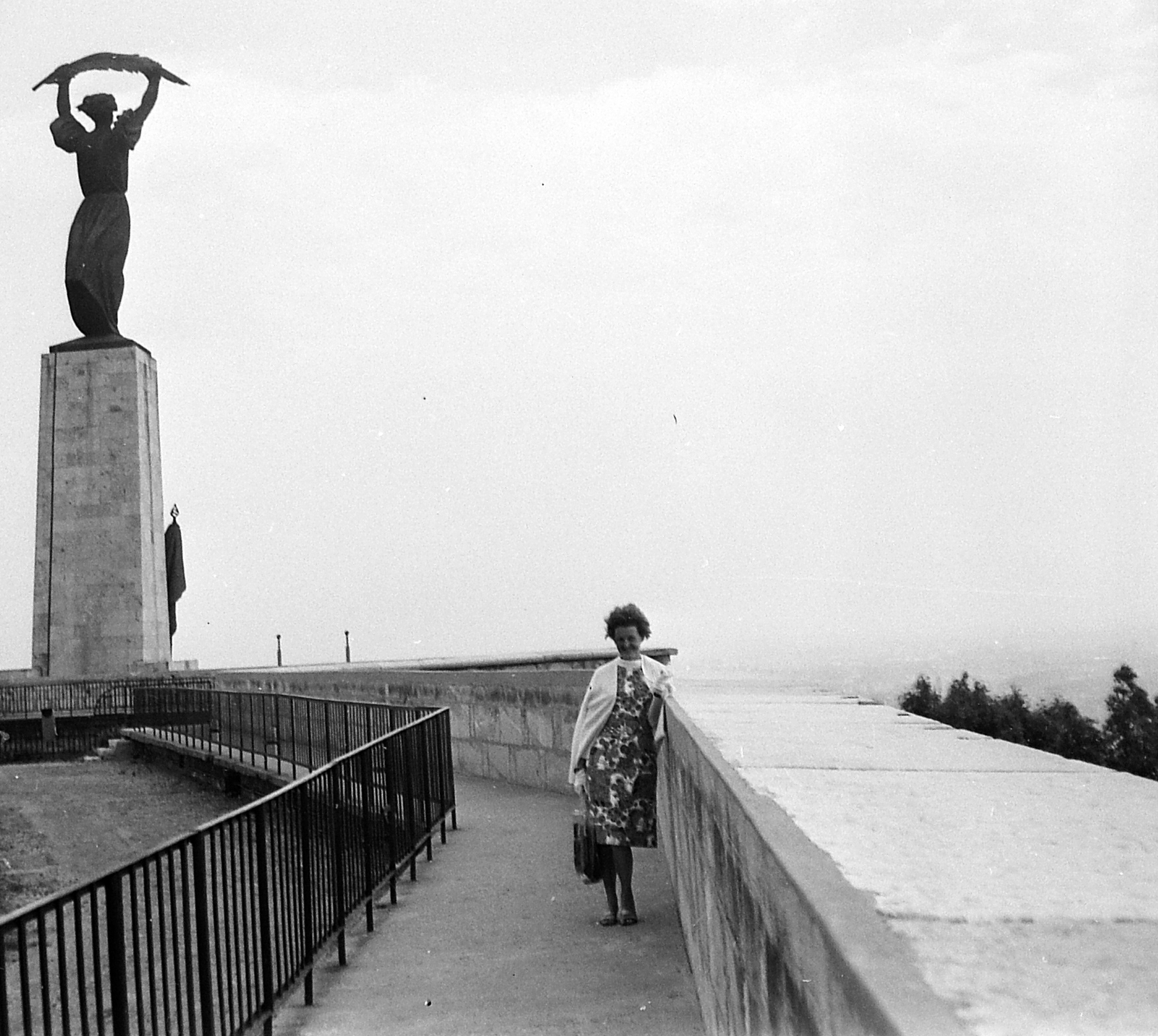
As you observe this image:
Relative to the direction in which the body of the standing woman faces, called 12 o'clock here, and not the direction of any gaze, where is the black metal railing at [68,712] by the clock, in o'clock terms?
The black metal railing is roughly at 5 o'clock from the standing woman.

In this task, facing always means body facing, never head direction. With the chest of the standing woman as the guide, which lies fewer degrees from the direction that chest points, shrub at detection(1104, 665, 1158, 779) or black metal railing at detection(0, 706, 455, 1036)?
the black metal railing

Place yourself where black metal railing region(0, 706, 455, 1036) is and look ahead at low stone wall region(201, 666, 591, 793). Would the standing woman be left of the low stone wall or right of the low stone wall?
right

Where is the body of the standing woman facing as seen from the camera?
toward the camera

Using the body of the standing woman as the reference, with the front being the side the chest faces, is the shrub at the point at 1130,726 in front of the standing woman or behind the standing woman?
behind

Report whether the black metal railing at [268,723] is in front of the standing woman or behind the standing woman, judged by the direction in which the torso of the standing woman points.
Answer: behind

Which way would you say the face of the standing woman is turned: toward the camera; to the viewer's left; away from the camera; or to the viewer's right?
toward the camera

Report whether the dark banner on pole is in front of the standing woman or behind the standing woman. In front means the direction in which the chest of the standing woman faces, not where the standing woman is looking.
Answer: behind

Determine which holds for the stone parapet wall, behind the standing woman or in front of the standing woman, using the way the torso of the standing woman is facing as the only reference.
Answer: in front

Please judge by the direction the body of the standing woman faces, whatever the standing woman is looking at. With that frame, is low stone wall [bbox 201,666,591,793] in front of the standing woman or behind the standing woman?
behind

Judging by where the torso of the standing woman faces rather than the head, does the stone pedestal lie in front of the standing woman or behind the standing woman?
behind
